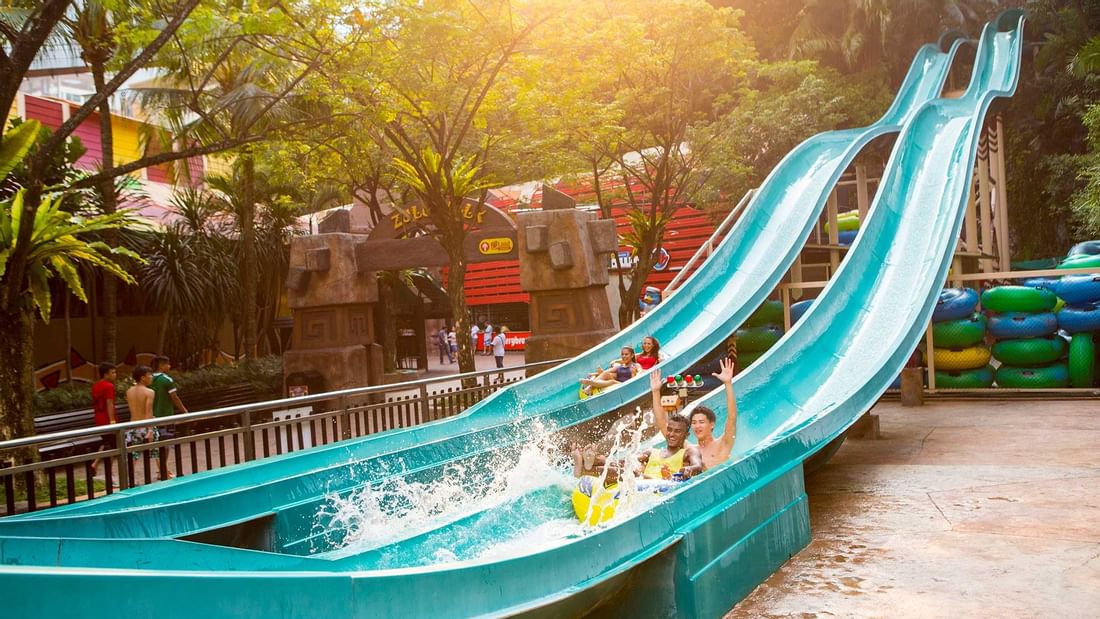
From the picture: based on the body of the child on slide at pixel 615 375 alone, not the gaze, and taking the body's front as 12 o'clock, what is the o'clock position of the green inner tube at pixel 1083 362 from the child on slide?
The green inner tube is roughly at 7 o'clock from the child on slide.

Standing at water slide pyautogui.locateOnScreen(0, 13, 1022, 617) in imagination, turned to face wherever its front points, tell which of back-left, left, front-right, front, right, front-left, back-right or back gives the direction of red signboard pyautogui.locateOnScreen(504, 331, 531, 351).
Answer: back-right

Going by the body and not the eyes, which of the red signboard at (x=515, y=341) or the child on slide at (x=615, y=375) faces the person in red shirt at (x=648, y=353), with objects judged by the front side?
the red signboard

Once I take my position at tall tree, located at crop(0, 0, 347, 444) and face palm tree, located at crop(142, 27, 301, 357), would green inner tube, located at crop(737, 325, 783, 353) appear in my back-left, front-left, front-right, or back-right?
front-right

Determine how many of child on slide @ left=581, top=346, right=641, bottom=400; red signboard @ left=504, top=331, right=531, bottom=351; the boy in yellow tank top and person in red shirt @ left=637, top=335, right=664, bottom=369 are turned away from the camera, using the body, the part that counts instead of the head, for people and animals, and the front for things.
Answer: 0

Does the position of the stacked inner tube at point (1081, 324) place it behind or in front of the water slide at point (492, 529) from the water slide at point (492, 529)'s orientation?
behind

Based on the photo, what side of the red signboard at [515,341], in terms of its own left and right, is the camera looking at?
front

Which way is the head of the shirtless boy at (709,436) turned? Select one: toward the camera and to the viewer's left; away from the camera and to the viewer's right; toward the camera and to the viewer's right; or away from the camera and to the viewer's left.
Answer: toward the camera and to the viewer's left

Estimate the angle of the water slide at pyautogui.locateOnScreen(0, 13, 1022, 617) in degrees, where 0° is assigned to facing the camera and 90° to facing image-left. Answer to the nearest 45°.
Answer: approximately 45°

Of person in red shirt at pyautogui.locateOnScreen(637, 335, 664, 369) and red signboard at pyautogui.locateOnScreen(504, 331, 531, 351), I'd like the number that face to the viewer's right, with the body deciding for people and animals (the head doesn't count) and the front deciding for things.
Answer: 0

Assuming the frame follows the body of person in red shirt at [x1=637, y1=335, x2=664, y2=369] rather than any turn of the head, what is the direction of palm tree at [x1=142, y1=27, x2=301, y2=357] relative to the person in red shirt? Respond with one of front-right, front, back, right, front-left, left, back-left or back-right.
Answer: right

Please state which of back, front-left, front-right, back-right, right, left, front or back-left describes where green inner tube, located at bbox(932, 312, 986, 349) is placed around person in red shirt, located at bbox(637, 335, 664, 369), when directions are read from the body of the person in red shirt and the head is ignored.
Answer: back

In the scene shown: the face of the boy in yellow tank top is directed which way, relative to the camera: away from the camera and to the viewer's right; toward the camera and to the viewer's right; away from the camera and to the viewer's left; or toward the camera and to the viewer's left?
toward the camera and to the viewer's left

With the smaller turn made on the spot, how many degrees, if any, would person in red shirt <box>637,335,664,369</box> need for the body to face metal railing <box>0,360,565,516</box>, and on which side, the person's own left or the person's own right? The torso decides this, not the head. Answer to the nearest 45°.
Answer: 0° — they already face it

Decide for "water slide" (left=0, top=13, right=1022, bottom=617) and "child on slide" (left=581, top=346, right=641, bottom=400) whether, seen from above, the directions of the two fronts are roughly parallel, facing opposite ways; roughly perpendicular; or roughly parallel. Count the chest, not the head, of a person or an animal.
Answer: roughly parallel

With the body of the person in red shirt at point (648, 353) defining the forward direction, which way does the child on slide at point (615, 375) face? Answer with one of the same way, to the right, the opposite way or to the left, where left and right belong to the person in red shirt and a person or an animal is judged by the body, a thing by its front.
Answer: the same way

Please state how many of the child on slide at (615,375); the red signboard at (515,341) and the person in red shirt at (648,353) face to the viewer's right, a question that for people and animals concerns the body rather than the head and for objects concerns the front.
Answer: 0

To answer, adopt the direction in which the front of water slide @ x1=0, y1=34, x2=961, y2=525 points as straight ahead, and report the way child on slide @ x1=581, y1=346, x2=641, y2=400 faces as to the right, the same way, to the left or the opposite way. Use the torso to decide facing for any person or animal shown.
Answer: the same way
